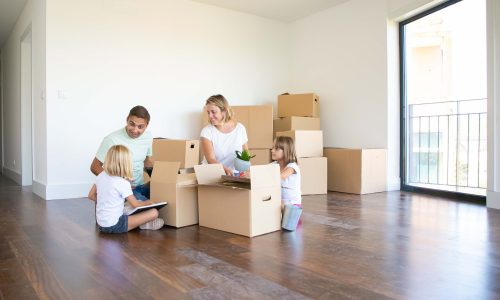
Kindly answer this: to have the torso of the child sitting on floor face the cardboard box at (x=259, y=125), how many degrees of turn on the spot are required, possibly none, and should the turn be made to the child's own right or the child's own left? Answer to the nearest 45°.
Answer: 0° — they already face it

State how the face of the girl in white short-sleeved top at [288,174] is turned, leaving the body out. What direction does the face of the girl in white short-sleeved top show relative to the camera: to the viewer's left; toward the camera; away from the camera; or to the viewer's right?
to the viewer's left

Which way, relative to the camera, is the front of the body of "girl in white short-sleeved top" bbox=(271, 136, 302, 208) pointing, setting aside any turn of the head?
to the viewer's left

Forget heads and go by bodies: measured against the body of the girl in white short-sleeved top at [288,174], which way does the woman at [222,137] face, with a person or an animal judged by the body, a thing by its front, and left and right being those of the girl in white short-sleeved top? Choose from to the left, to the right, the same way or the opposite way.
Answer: to the left

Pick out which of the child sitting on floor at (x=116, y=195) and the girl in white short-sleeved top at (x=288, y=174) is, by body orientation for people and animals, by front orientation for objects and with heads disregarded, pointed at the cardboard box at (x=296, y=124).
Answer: the child sitting on floor

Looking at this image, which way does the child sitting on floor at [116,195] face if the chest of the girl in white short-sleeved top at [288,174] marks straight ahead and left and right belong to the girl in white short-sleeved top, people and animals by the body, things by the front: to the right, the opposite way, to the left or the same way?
to the right

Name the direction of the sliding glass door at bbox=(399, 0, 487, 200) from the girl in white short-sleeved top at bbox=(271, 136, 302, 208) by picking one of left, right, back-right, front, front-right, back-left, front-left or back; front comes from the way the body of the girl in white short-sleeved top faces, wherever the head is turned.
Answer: back-right

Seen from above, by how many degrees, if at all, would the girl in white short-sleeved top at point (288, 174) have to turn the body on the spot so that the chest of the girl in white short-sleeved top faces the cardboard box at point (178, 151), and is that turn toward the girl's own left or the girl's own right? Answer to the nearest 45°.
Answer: approximately 45° to the girl's own right

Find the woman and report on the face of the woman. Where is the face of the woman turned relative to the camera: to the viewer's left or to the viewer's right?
to the viewer's left

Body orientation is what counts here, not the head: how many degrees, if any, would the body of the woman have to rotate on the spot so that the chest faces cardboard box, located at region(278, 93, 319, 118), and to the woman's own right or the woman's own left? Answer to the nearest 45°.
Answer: approximately 135° to the woman's own left

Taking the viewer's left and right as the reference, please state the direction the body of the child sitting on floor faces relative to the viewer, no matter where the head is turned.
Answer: facing away from the viewer and to the right of the viewer
